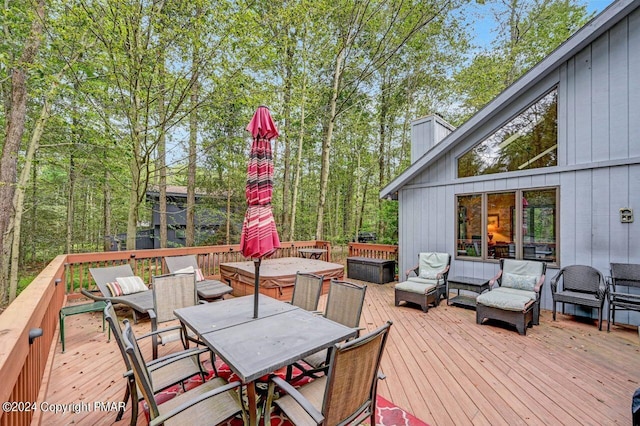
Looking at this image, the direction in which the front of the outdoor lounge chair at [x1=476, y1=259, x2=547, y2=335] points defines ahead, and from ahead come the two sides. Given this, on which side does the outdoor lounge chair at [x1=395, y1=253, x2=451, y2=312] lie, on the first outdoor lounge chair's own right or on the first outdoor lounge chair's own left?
on the first outdoor lounge chair's own right

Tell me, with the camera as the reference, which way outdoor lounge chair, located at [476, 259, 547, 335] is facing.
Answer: facing the viewer and to the left of the viewer

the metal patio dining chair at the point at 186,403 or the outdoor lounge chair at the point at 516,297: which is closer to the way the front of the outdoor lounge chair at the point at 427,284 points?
the metal patio dining chair

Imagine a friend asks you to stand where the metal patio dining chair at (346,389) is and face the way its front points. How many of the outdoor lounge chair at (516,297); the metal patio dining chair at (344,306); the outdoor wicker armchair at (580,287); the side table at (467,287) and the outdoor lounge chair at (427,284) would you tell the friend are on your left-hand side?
0

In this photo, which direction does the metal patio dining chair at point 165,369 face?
to the viewer's right

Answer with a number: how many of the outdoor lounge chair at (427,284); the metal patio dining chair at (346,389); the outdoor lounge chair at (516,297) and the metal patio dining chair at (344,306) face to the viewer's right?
0

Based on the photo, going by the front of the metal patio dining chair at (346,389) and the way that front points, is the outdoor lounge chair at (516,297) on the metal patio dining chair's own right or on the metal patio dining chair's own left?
on the metal patio dining chair's own right

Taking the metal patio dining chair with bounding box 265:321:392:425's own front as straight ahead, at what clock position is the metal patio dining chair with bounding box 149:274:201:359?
the metal patio dining chair with bounding box 149:274:201:359 is roughly at 12 o'clock from the metal patio dining chair with bounding box 265:321:392:425.

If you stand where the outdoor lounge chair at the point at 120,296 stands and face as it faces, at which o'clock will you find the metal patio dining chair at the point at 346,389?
The metal patio dining chair is roughly at 1 o'clock from the outdoor lounge chair.

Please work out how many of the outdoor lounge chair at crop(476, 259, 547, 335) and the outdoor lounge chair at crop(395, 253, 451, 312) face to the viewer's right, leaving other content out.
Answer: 0

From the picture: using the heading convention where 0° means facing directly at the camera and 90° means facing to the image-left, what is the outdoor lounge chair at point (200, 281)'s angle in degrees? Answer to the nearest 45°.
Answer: approximately 315°

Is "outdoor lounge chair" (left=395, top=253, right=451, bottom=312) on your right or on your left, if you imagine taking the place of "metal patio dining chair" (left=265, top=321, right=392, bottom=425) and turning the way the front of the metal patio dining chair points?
on your right

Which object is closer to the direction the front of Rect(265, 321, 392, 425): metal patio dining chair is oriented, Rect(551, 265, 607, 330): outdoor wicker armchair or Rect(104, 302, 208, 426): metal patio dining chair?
the metal patio dining chair

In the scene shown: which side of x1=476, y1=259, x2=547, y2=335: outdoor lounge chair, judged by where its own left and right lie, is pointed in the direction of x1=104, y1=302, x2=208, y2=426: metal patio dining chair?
front

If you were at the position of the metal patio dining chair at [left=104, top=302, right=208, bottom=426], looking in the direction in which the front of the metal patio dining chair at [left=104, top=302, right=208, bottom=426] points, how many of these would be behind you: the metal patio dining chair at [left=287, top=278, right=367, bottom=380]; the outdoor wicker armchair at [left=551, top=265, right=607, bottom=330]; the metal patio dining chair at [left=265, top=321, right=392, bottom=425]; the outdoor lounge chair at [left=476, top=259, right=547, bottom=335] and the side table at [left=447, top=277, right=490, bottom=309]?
0

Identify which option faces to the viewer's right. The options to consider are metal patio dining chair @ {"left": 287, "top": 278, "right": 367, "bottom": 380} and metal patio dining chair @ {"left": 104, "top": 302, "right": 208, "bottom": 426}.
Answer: metal patio dining chair @ {"left": 104, "top": 302, "right": 208, "bottom": 426}

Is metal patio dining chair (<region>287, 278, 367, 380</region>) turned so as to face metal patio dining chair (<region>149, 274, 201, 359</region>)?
no

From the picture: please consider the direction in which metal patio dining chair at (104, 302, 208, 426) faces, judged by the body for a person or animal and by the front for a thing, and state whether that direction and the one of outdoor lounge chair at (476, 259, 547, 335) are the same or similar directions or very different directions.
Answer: very different directions

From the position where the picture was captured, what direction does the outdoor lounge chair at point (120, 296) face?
facing the viewer and to the right of the viewer

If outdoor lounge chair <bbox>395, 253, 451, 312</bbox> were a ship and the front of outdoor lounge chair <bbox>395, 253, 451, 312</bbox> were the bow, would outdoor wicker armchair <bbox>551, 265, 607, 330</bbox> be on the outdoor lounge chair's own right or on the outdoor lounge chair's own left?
on the outdoor lounge chair's own left
